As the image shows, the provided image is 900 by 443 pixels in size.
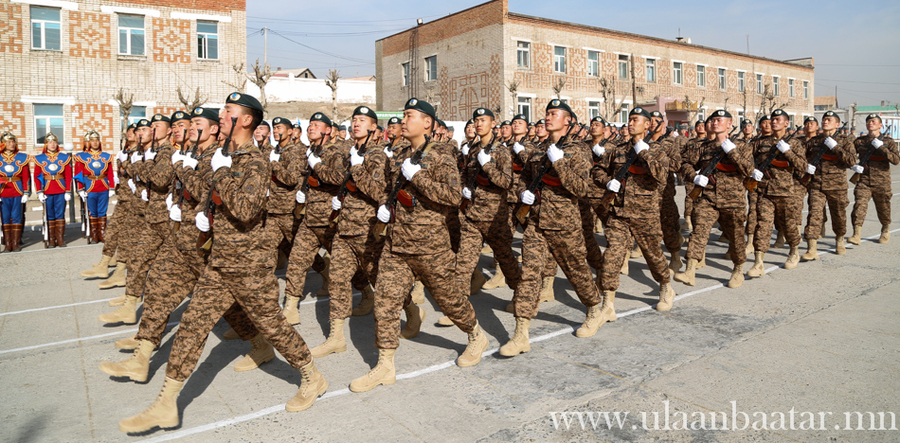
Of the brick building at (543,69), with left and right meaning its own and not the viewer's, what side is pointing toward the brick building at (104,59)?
right

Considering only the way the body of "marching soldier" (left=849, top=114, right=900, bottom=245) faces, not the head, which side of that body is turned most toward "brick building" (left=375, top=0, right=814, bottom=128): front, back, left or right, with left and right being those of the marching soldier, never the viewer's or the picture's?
back

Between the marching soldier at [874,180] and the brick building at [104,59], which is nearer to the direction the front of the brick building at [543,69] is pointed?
the marching soldier

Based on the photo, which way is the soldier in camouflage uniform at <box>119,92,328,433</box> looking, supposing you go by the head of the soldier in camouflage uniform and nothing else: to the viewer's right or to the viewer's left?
to the viewer's left

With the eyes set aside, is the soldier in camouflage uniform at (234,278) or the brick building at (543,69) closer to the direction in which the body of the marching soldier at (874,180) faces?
the soldier in camouflage uniform

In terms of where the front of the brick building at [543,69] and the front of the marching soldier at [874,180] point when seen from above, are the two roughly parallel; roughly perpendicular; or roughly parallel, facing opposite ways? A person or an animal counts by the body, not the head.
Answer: roughly perpendicular

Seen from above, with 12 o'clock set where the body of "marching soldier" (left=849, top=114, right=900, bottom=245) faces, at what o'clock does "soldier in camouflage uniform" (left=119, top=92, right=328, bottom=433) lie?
The soldier in camouflage uniform is roughly at 11 o'clock from the marching soldier.

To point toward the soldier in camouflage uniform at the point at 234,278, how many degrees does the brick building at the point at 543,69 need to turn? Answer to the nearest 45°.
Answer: approximately 45° to its right

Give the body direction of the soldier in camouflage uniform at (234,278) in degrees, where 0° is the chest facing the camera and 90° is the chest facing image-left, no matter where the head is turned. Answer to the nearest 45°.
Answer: approximately 90°

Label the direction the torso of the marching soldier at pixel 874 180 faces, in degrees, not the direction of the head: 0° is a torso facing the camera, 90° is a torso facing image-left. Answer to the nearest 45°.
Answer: approximately 45°
